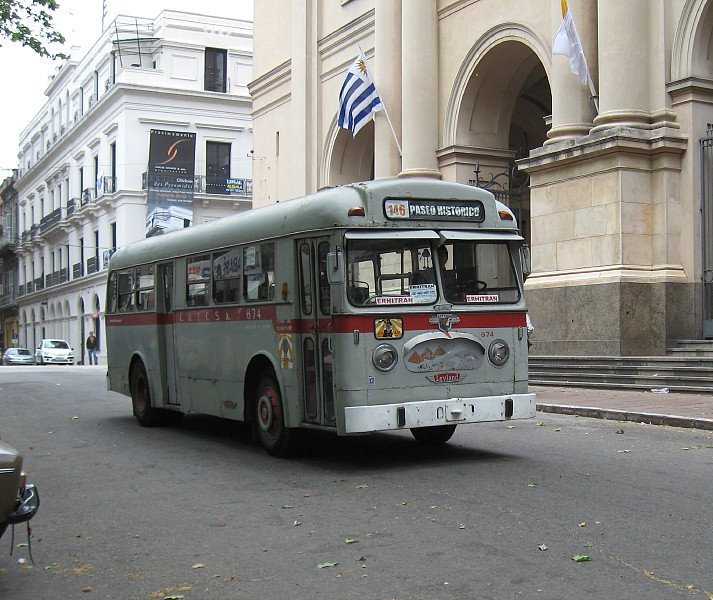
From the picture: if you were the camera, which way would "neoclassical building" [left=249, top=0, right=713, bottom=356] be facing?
facing the viewer and to the left of the viewer

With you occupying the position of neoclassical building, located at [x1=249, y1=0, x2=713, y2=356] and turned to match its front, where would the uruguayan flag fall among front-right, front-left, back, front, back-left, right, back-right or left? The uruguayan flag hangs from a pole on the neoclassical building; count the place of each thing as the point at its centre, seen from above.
right

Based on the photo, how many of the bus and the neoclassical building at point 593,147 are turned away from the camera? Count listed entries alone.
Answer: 0

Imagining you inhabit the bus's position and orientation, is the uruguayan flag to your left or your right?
on your left

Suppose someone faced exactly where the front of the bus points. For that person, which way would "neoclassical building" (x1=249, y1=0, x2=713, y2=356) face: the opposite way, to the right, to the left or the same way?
to the right

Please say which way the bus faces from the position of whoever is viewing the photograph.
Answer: facing the viewer and to the right of the viewer

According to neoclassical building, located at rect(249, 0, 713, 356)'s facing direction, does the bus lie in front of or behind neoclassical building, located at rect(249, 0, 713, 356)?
in front

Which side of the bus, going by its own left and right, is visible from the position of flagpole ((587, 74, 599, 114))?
left
